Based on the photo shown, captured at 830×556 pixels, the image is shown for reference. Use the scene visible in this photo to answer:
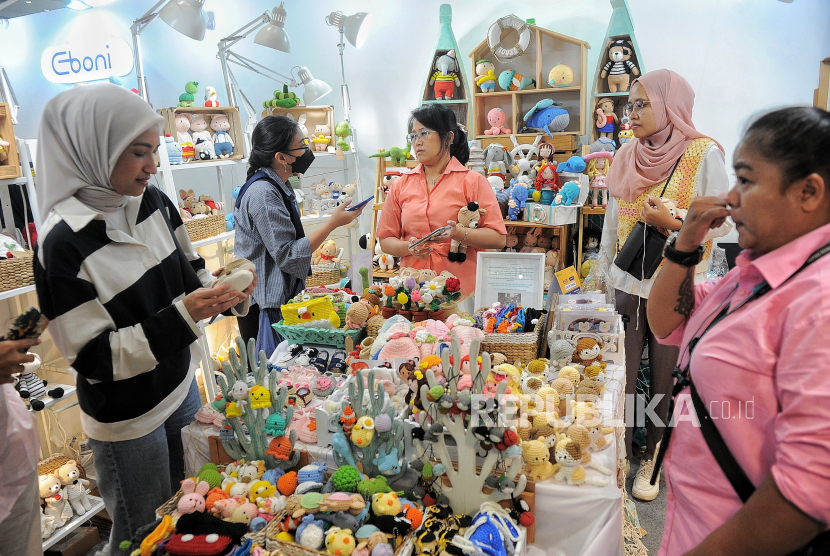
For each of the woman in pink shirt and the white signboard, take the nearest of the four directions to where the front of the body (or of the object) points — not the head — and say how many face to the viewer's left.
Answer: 1

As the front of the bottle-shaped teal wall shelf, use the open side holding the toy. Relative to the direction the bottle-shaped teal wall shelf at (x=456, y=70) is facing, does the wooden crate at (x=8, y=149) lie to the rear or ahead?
ahead

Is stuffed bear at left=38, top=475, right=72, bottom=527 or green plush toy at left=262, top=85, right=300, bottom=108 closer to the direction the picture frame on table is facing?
the stuffed bear

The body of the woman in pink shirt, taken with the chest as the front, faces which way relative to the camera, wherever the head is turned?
to the viewer's left

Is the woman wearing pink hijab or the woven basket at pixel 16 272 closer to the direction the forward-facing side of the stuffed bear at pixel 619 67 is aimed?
the woman wearing pink hijab

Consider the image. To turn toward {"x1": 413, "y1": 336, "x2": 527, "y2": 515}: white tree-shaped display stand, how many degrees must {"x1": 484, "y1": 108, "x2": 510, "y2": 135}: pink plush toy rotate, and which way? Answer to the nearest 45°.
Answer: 0° — it already faces it

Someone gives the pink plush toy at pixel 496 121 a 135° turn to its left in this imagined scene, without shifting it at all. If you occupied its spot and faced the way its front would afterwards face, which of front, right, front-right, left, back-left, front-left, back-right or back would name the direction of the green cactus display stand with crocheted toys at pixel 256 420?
back-right

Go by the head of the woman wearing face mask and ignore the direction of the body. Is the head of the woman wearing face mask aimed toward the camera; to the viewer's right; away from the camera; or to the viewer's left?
to the viewer's right

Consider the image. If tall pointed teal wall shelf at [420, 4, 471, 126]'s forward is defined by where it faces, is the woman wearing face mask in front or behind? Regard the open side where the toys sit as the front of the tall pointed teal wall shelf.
in front

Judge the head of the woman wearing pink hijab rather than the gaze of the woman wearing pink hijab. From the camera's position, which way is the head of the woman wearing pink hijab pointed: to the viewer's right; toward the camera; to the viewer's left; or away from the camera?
to the viewer's left

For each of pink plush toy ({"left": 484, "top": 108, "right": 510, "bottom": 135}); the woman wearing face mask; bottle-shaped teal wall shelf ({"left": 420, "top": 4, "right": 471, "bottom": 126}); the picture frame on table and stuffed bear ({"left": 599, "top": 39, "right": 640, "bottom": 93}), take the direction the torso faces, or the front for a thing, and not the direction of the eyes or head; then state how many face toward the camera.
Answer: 4

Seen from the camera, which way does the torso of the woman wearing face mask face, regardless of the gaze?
to the viewer's right
